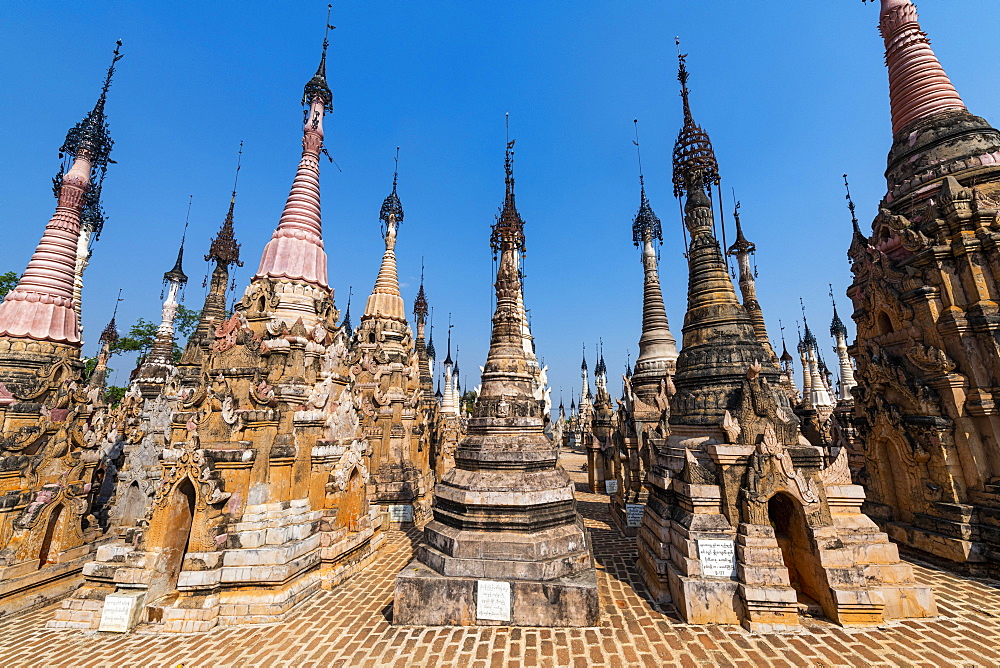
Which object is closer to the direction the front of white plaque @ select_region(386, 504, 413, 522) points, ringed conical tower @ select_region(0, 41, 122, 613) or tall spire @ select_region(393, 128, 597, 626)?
the tall spire

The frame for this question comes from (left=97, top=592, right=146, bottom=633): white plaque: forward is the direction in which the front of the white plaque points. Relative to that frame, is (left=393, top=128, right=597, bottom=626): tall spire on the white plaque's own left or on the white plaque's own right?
on the white plaque's own left

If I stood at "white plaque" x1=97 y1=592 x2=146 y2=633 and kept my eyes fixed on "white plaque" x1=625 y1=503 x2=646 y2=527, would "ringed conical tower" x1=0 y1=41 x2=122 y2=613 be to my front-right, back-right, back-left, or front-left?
back-left

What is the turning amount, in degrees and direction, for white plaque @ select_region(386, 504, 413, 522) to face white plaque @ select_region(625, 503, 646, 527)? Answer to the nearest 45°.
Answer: approximately 45° to its left

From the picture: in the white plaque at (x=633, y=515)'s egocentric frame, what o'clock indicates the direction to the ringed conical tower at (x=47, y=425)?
The ringed conical tower is roughly at 2 o'clock from the white plaque.

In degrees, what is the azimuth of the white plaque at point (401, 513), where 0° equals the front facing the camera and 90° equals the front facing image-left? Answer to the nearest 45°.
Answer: approximately 0°

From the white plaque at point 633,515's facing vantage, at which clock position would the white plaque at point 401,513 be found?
the white plaque at point 401,513 is roughly at 3 o'clock from the white plaque at point 633,515.

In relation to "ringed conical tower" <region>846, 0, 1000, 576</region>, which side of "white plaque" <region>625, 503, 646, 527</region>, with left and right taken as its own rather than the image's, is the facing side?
left

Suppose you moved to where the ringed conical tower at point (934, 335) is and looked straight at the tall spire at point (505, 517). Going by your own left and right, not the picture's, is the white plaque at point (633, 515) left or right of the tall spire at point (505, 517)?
right
